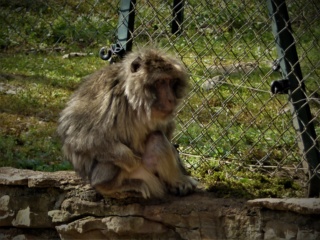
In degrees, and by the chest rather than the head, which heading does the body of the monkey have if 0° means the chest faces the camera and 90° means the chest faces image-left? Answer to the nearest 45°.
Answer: approximately 315°

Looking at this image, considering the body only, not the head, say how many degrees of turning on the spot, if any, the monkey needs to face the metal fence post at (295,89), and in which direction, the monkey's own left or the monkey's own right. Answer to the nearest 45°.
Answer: approximately 45° to the monkey's own left
